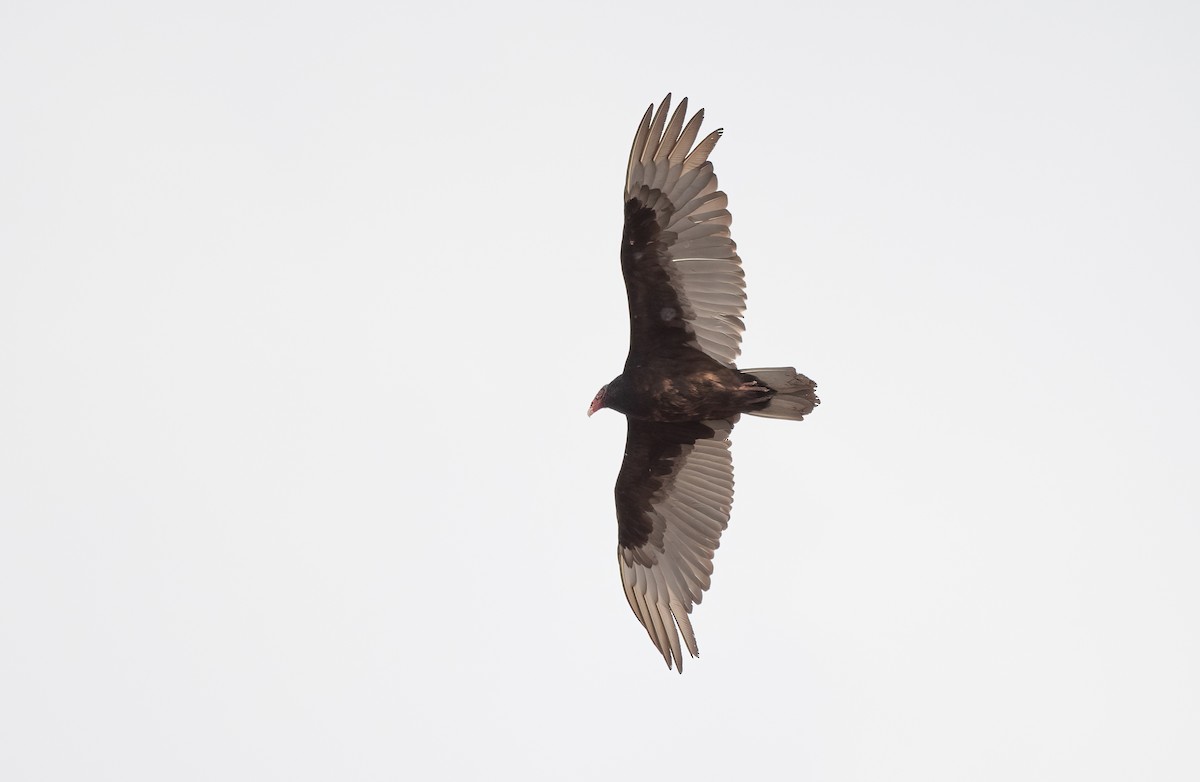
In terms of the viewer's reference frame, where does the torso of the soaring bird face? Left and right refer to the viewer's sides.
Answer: facing to the left of the viewer
